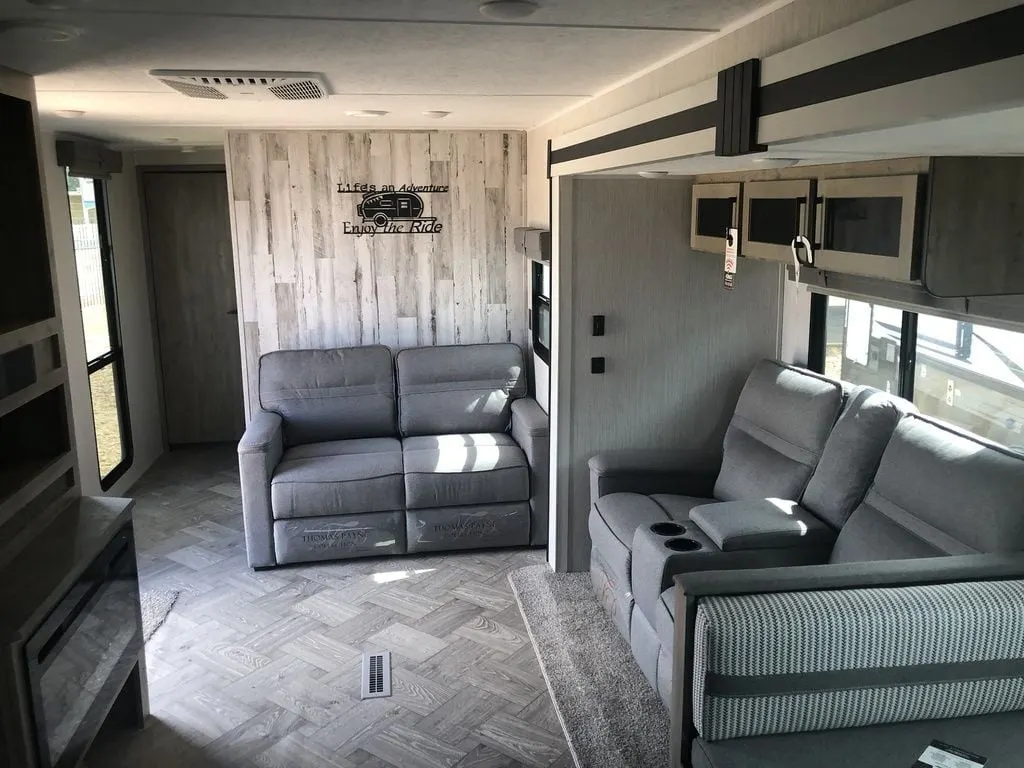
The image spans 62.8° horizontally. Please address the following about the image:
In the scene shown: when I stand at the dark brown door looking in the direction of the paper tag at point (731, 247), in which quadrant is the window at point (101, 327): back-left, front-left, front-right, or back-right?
front-right

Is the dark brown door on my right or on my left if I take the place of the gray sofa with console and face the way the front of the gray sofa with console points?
on my right

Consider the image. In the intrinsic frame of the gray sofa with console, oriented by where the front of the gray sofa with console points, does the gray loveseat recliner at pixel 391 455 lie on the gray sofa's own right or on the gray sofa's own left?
on the gray sofa's own right

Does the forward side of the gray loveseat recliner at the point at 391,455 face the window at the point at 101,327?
no

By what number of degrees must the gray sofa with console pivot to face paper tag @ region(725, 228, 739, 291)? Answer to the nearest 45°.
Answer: approximately 135° to its right

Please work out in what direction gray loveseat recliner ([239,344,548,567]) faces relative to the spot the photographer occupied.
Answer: facing the viewer

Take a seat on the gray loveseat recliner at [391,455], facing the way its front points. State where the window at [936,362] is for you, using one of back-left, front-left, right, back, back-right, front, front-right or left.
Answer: front-left
